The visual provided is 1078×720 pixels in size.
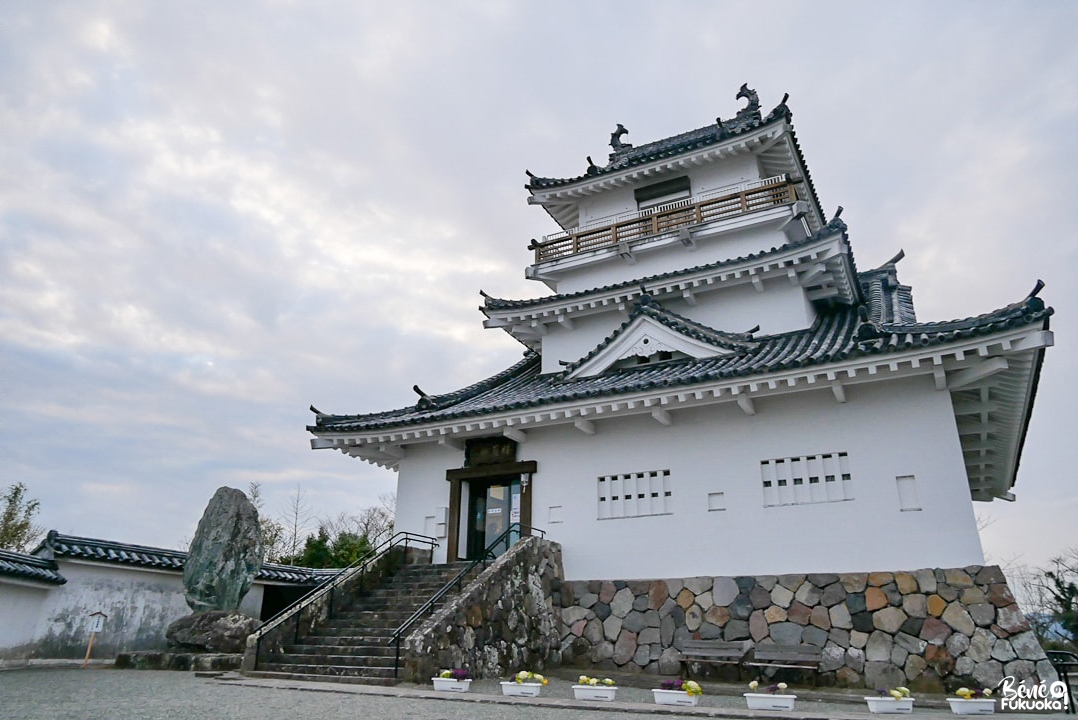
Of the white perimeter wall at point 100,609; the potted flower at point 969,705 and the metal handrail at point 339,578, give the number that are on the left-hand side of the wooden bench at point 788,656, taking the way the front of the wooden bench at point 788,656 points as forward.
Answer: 1

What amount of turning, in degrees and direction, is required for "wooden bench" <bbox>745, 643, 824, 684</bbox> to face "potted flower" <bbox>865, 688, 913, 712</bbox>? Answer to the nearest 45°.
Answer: approximately 90° to its left

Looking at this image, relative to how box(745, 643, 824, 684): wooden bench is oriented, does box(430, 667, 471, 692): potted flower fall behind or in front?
in front

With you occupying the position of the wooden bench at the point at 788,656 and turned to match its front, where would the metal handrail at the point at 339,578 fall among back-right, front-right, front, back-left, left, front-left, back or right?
front-right

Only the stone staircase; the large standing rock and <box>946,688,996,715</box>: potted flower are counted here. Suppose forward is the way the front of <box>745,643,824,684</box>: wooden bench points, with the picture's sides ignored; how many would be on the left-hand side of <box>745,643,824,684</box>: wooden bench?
1

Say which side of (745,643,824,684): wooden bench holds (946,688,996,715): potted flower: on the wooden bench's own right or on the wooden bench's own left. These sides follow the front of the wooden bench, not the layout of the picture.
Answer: on the wooden bench's own left

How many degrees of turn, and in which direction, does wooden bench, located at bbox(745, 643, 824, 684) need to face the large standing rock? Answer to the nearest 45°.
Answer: approximately 45° to its right

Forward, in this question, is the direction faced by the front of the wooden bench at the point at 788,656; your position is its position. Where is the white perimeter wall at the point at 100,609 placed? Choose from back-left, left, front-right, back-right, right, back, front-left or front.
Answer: front-right

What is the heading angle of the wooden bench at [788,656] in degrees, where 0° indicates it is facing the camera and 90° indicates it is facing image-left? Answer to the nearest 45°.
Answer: approximately 45°

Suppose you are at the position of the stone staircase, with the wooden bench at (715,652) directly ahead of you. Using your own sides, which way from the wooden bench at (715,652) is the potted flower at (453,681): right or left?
right
